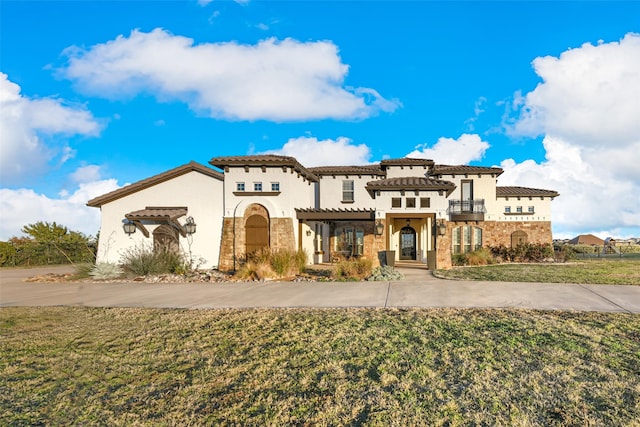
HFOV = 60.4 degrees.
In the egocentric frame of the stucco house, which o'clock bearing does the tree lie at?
The tree is roughly at 4 o'clock from the stucco house.

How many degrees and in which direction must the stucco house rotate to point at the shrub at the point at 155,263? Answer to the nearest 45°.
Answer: approximately 45° to its right

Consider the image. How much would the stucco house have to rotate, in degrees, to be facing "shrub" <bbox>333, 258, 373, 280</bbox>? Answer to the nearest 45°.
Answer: approximately 45° to its left

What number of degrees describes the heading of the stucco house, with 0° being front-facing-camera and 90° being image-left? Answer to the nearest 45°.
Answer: approximately 0°
